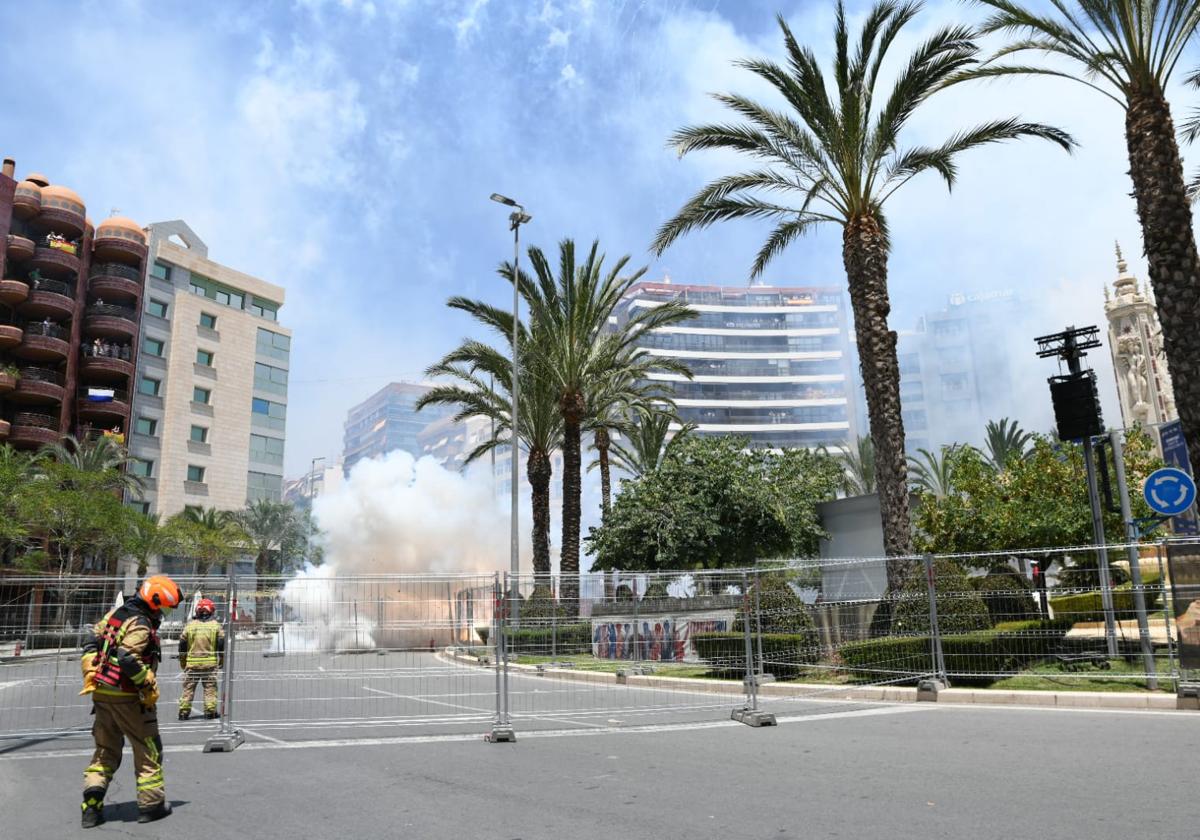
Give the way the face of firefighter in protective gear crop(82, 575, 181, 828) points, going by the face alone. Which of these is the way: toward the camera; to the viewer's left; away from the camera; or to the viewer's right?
to the viewer's right

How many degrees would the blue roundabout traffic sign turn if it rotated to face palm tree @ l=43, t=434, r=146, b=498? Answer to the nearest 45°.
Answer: approximately 90° to its right

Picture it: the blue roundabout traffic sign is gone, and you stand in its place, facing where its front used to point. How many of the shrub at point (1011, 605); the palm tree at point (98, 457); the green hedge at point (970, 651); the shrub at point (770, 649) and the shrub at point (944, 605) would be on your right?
5
